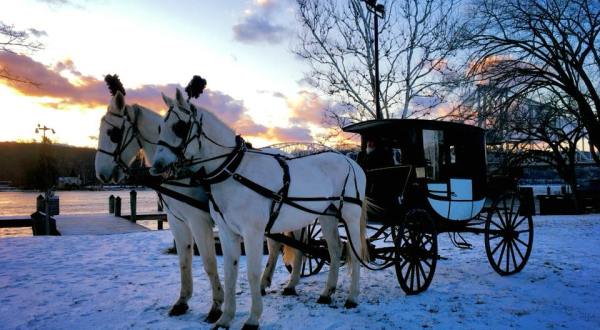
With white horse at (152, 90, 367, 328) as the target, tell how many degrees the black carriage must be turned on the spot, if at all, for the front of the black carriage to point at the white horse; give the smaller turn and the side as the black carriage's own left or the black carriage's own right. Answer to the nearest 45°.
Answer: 0° — it already faces it

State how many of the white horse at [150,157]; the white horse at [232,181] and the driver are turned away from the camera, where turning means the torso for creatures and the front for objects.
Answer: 0

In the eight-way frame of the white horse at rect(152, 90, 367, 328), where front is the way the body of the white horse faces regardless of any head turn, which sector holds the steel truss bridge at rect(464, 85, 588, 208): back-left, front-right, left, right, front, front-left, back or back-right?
back

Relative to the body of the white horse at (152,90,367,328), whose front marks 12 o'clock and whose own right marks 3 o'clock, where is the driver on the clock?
The driver is roughly at 6 o'clock from the white horse.

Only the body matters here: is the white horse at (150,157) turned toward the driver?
no

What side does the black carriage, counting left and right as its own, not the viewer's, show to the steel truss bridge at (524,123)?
back

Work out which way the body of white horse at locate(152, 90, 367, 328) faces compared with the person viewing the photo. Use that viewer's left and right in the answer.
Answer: facing the viewer and to the left of the viewer

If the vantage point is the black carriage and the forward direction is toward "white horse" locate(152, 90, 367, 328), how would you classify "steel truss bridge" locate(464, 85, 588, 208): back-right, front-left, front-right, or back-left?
back-right

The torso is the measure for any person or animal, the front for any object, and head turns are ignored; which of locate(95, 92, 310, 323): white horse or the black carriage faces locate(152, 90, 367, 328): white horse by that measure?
the black carriage

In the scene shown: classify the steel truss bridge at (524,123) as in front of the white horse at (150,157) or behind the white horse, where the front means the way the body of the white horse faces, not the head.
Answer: behind

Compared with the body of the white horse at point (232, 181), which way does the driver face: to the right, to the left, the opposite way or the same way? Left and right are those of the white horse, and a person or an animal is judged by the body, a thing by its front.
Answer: the same way

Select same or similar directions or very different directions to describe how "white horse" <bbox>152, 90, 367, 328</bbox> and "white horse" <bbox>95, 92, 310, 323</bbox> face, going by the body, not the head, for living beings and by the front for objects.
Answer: same or similar directions

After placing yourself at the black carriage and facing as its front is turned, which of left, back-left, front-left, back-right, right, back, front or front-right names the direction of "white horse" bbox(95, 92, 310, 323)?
front

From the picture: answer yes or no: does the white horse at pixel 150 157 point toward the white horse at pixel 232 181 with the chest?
no
